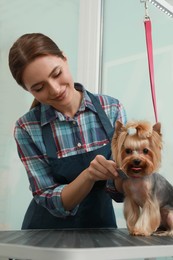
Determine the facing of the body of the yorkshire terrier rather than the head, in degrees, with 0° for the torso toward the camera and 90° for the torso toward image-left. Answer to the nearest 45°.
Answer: approximately 45°

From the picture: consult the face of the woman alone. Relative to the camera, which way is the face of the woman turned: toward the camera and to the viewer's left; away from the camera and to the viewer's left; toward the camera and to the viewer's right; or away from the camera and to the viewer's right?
toward the camera and to the viewer's right
